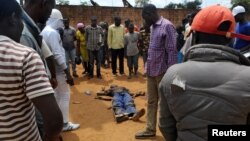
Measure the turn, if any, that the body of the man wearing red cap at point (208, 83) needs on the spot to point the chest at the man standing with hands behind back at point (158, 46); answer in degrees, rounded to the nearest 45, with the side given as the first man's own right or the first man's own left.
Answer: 0° — they already face them

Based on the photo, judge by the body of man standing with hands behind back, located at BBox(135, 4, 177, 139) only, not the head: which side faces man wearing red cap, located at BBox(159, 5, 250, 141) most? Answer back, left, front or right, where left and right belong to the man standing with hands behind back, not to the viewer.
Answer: left

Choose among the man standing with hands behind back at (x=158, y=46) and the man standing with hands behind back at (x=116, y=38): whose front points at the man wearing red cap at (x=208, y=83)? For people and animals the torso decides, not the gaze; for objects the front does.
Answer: the man standing with hands behind back at (x=116, y=38)

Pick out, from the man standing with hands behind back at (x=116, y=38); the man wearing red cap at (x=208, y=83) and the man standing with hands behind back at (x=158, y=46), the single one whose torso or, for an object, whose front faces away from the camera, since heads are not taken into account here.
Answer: the man wearing red cap

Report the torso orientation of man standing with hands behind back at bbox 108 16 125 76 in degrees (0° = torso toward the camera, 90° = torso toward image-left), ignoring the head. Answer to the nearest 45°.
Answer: approximately 0°

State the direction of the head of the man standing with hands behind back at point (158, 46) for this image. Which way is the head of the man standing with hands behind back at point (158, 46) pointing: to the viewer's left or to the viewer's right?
to the viewer's left

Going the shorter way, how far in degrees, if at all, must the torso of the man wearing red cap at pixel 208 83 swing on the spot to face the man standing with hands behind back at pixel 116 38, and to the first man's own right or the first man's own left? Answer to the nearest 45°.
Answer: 0° — they already face them

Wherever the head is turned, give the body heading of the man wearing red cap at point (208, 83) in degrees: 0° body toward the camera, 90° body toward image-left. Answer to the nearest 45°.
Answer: approximately 180°

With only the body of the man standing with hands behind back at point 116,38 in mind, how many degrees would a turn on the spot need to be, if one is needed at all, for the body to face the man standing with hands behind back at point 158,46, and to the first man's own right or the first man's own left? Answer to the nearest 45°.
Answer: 0° — they already face them

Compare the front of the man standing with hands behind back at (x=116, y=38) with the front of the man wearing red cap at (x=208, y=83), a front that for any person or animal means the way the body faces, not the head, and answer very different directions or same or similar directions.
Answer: very different directions

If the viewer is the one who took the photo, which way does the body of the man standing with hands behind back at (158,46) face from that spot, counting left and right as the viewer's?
facing to the left of the viewer

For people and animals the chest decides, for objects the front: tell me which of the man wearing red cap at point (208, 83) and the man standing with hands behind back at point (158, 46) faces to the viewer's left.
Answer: the man standing with hands behind back
